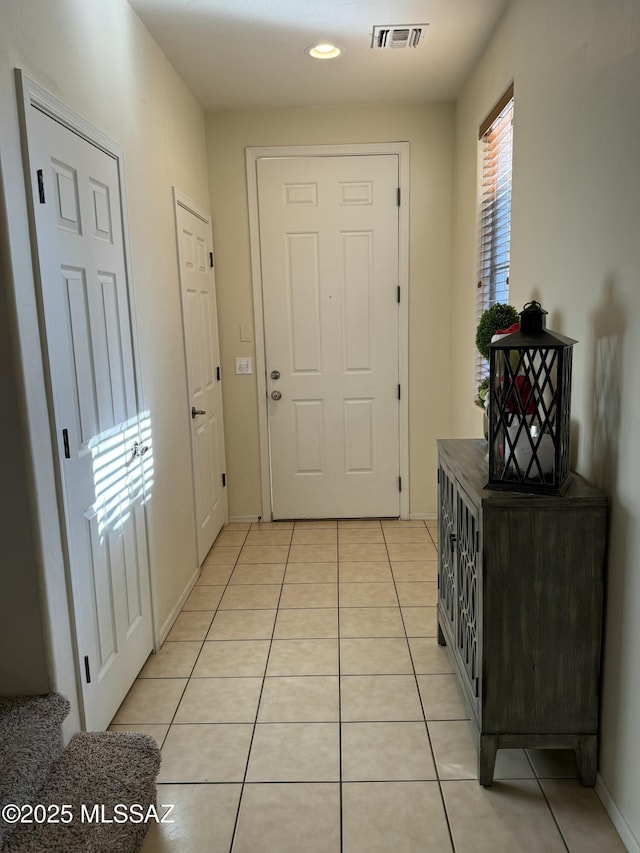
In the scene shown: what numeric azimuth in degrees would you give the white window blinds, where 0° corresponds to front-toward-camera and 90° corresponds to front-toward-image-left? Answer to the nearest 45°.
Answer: approximately 90°

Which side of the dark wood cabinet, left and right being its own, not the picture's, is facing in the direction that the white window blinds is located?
right

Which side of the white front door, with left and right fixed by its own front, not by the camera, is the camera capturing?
front

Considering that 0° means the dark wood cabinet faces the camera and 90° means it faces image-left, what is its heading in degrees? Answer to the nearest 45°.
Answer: approximately 90°

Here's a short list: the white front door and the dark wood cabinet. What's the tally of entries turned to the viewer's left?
1

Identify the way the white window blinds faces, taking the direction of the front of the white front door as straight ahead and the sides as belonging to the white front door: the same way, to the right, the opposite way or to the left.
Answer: to the right

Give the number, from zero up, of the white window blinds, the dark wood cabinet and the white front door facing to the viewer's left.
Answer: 2

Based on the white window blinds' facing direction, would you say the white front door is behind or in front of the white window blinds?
in front

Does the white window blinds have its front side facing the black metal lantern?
no

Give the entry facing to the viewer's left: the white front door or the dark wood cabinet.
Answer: the dark wood cabinet

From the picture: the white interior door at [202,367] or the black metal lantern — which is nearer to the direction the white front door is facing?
the black metal lantern

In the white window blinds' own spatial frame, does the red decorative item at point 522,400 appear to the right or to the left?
on its left

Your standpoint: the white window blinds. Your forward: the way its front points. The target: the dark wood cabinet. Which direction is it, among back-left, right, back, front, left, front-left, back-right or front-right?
left

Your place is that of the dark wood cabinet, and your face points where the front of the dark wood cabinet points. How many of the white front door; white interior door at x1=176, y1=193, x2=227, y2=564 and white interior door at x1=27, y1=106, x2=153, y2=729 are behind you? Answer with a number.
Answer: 0

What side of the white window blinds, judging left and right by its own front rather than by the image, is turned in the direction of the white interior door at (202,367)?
front

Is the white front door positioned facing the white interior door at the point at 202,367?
no

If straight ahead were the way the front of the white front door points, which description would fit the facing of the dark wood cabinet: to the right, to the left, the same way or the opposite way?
to the right
